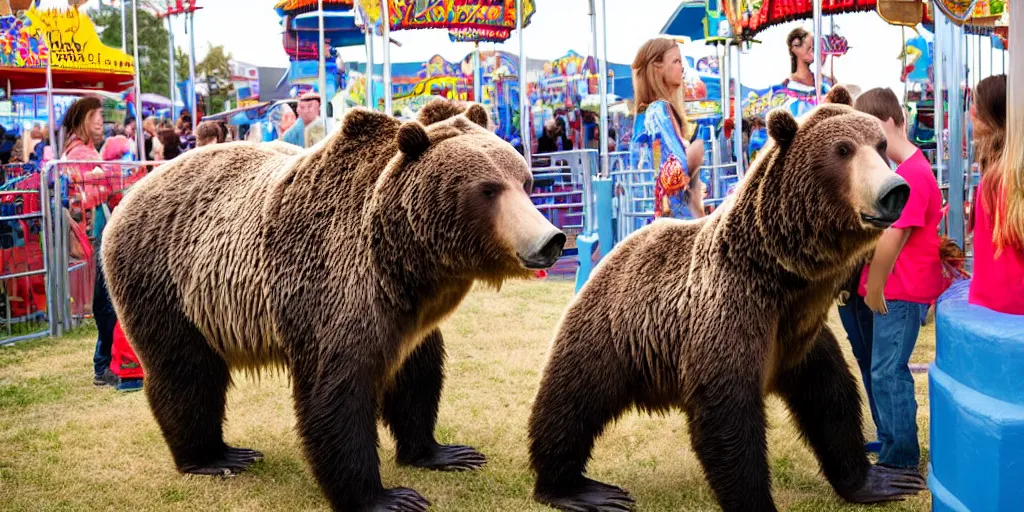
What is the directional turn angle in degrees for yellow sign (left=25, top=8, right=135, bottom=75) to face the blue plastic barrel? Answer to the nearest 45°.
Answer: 0° — it already faces it

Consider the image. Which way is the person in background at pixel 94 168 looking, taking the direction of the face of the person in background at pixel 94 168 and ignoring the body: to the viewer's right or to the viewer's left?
to the viewer's right

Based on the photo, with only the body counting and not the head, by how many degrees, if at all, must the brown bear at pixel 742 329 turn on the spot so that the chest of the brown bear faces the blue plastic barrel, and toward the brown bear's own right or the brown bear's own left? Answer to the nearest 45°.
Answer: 0° — it already faces it

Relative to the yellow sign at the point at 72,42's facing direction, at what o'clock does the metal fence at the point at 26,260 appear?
The metal fence is roughly at 12 o'clock from the yellow sign.

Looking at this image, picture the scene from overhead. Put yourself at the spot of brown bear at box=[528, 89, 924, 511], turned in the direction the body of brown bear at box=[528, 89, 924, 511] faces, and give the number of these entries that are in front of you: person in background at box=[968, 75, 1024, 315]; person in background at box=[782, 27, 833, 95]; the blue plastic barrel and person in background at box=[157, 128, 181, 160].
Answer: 2
